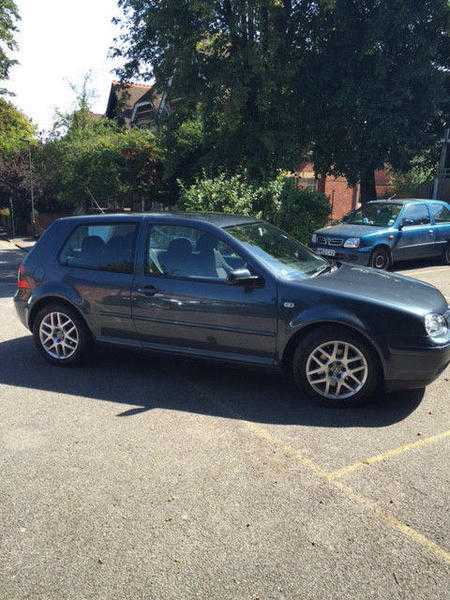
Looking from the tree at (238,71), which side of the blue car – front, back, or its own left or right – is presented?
right

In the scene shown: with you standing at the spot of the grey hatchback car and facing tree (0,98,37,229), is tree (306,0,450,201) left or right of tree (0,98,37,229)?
right

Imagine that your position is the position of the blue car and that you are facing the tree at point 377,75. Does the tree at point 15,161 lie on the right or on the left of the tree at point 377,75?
left

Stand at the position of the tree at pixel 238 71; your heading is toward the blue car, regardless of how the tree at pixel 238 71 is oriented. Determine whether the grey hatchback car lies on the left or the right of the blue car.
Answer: right

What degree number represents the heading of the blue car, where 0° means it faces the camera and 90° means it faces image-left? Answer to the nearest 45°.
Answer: approximately 45°

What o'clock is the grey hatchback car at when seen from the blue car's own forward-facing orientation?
The grey hatchback car is roughly at 11 o'clock from the blue car.

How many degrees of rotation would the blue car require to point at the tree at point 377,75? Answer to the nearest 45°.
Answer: approximately 135° to its right

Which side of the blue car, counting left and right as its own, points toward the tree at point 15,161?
right
